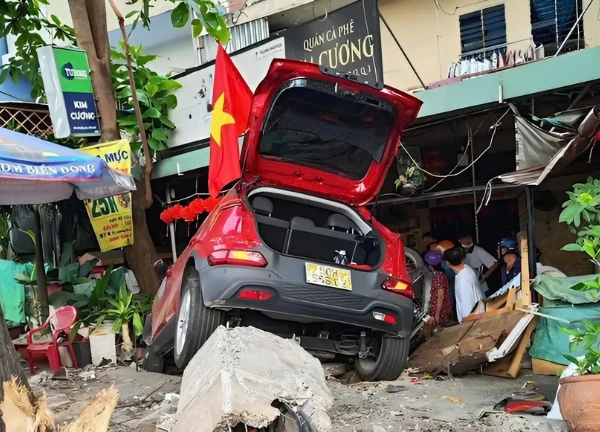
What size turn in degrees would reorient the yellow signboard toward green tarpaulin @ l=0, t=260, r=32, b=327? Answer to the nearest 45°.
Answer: approximately 135° to its right

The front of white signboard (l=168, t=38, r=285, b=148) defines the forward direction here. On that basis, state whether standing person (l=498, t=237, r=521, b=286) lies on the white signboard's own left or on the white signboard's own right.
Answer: on the white signboard's own left

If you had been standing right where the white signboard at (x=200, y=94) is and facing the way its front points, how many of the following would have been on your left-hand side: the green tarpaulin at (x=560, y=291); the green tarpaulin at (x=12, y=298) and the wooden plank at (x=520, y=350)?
2

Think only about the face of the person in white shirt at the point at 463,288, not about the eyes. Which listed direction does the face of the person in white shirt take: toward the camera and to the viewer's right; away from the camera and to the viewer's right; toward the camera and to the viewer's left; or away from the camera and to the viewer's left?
away from the camera and to the viewer's left

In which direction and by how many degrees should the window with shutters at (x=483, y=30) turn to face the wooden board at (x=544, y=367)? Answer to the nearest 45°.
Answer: approximately 45° to its left
